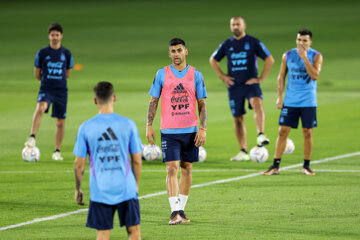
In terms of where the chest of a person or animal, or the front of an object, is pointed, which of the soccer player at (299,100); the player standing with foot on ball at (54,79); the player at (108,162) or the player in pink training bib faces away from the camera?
the player

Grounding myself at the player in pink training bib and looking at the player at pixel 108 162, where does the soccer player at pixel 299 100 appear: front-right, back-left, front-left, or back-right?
back-left

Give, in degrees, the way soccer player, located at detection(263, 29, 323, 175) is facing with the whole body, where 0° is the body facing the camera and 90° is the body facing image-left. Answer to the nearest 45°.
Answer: approximately 0°

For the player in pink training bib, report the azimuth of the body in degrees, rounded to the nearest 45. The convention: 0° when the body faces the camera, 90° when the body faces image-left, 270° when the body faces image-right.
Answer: approximately 0°

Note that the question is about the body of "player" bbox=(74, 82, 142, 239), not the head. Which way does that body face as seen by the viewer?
away from the camera

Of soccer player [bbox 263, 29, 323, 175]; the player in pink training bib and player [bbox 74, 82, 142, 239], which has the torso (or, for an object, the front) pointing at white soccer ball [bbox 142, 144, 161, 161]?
the player
